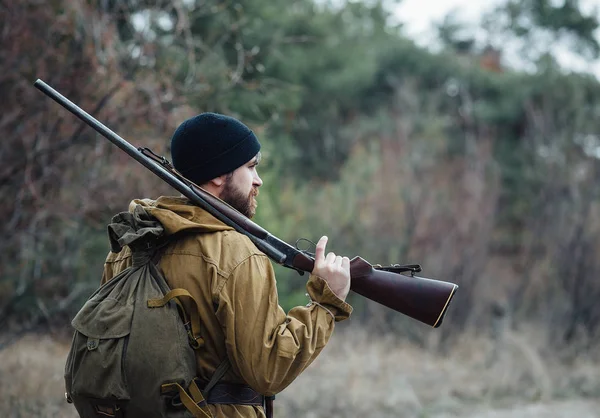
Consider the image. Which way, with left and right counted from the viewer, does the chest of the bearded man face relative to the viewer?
facing away from the viewer and to the right of the viewer

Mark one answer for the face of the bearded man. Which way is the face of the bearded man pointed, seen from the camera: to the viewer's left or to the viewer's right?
to the viewer's right
